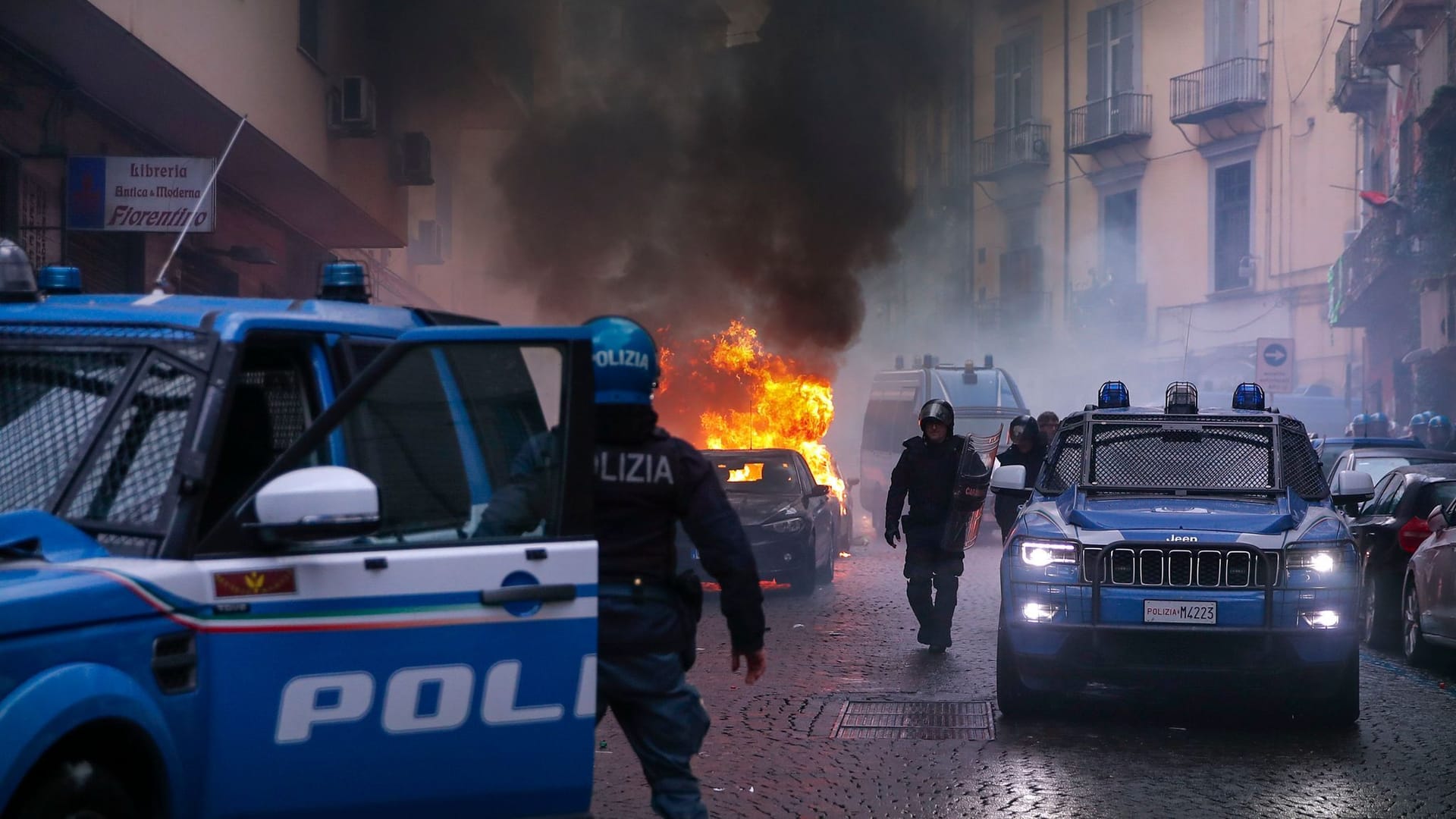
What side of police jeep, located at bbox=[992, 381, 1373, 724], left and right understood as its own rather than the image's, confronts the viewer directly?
front

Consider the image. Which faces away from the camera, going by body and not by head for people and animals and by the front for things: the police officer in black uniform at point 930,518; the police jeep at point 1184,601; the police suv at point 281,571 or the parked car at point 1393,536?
the parked car

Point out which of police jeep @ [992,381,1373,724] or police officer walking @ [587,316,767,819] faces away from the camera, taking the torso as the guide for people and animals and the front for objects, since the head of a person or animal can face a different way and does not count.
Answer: the police officer walking

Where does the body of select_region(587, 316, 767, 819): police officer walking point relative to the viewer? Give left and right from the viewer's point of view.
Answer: facing away from the viewer

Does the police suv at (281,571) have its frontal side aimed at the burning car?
no

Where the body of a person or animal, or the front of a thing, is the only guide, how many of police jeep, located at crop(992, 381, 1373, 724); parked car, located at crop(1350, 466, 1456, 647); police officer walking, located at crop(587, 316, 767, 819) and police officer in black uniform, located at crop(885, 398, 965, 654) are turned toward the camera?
2

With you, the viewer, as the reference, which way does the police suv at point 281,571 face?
facing the viewer and to the left of the viewer

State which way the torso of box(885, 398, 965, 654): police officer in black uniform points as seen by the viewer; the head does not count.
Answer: toward the camera

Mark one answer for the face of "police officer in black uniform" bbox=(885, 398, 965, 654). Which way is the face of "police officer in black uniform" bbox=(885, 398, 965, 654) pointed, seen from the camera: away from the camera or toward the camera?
toward the camera

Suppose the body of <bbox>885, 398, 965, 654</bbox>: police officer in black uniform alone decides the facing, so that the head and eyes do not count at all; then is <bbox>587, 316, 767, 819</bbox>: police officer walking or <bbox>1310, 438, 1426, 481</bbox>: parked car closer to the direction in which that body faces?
the police officer walking

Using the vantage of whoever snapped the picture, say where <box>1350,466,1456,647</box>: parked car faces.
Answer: facing away from the viewer
